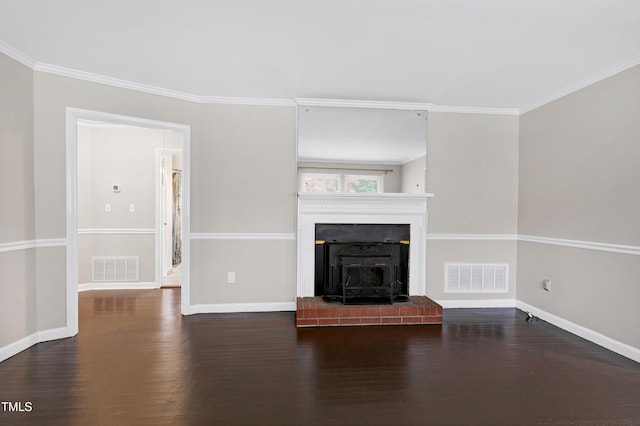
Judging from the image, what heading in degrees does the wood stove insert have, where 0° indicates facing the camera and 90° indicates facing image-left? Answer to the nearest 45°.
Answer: approximately 0°
